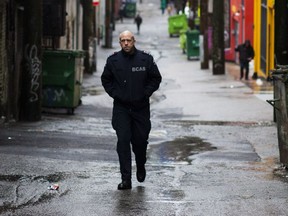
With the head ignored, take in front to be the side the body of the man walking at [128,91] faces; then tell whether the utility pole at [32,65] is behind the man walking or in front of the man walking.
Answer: behind

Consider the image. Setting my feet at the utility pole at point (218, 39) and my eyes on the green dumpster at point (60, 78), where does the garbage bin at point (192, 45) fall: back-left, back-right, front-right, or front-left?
back-right

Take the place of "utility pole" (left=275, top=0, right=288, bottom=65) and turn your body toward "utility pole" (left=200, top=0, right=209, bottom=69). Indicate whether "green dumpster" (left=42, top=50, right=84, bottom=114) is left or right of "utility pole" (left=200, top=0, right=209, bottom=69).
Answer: left

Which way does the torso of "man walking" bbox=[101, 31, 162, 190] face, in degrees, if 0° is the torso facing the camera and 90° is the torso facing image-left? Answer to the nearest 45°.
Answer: approximately 0°

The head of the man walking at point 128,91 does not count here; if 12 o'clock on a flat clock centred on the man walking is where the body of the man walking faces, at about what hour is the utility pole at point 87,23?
The utility pole is roughly at 6 o'clock from the man walking.

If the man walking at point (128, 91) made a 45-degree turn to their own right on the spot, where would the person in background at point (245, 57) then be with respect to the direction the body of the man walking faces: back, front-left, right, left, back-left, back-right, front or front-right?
back-right

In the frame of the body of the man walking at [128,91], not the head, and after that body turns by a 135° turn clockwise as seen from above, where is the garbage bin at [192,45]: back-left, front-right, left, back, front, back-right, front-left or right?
front-right

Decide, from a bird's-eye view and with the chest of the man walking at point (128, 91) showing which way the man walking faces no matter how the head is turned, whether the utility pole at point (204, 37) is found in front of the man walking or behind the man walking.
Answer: behind

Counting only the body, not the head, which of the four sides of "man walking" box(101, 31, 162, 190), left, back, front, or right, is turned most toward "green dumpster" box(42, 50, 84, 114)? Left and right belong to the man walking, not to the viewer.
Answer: back

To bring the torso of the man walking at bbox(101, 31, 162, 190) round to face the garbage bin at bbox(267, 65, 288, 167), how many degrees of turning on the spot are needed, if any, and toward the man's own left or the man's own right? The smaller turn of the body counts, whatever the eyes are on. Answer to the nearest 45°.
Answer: approximately 135° to the man's own left

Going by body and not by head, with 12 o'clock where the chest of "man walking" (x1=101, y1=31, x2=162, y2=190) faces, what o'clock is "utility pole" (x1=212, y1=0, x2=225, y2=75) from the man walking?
The utility pole is roughly at 6 o'clock from the man walking.
